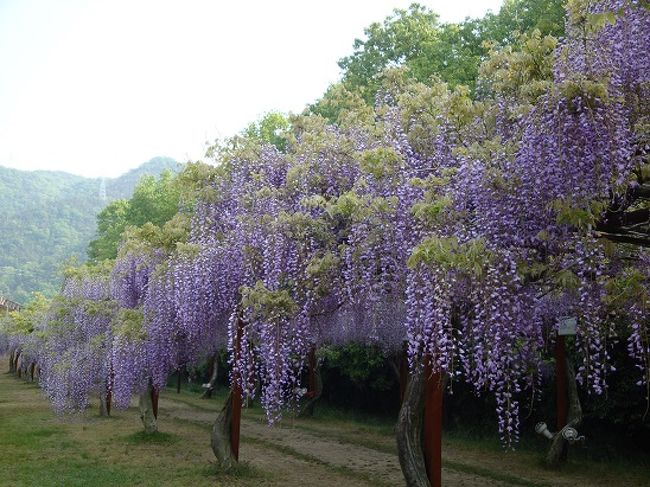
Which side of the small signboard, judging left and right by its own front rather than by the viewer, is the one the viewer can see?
front

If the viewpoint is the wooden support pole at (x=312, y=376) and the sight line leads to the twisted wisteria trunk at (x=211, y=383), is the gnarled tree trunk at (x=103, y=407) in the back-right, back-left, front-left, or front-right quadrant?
front-left

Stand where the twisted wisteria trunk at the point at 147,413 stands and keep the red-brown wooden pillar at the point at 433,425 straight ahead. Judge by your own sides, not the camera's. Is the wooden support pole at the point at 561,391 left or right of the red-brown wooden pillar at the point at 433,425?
left

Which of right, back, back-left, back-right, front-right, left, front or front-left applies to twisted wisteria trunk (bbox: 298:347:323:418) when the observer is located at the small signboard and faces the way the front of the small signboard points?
back-right

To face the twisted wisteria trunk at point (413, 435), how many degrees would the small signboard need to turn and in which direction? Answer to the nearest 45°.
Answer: approximately 45° to its right

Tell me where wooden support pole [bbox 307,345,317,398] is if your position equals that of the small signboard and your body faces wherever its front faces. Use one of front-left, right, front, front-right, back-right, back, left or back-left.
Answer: back-right

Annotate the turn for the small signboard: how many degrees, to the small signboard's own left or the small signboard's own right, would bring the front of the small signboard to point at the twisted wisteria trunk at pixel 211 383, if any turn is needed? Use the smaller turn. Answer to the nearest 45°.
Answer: approximately 135° to the small signboard's own right

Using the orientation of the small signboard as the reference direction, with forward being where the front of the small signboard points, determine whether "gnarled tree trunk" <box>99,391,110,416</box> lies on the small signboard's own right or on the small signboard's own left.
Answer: on the small signboard's own right

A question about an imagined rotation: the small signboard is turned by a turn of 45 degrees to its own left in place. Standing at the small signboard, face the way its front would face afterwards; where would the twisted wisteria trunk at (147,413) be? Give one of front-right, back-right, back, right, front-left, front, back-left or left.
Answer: back-right
